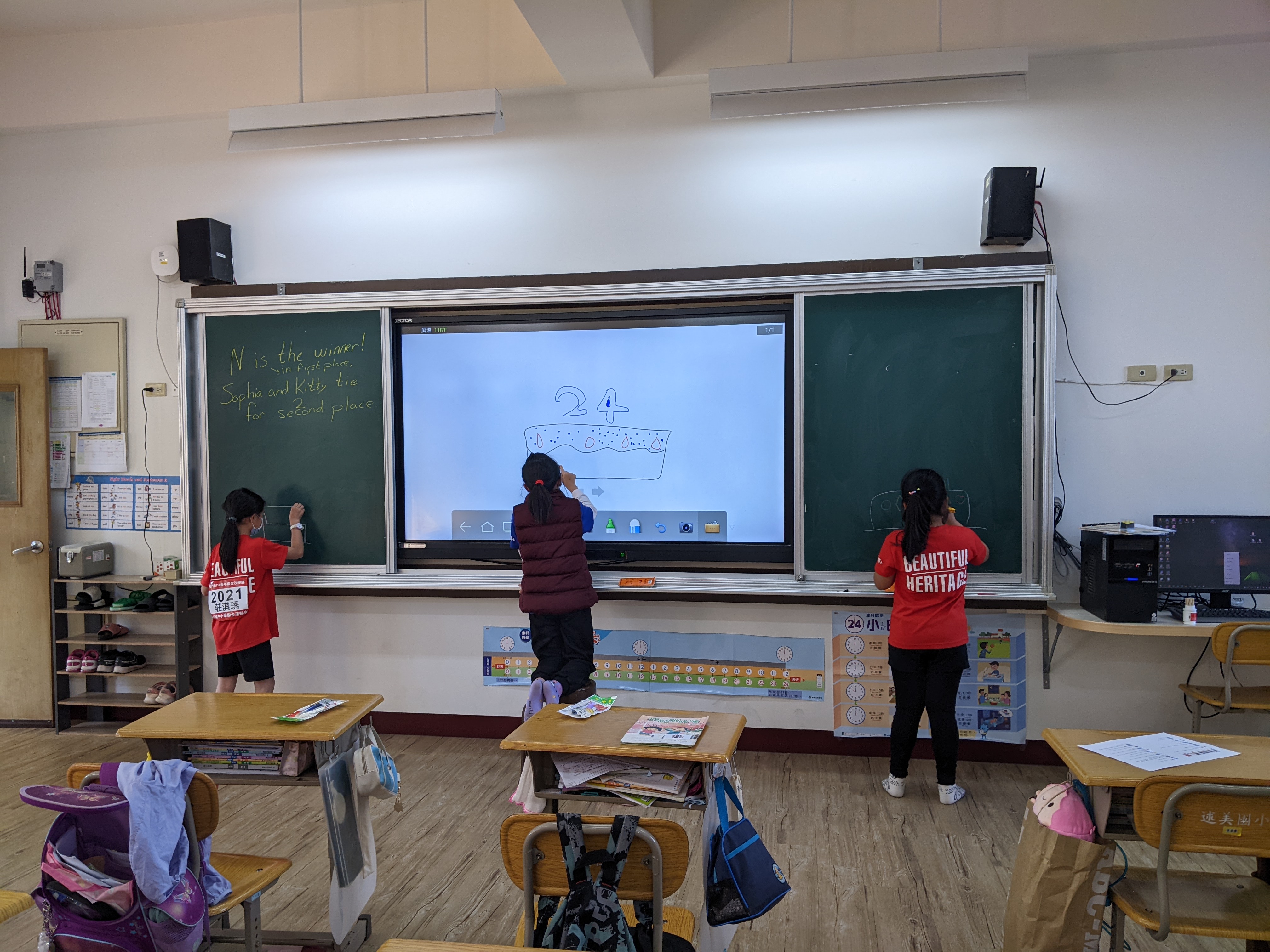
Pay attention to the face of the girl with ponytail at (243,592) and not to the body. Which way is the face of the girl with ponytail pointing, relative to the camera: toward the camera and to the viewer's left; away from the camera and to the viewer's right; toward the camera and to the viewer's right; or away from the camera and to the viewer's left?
away from the camera and to the viewer's right

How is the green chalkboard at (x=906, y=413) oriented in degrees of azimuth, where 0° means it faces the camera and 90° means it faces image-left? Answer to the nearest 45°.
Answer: approximately 0°

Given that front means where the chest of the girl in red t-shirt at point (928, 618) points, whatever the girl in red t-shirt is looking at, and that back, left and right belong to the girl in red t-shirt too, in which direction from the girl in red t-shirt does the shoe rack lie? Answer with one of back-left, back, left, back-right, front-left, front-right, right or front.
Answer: left

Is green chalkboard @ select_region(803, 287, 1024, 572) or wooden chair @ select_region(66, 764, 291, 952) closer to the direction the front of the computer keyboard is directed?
the wooden chair

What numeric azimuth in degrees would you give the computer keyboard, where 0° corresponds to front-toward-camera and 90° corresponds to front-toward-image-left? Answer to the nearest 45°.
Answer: approximately 0°

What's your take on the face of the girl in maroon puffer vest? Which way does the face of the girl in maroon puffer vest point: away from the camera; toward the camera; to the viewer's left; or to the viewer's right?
away from the camera

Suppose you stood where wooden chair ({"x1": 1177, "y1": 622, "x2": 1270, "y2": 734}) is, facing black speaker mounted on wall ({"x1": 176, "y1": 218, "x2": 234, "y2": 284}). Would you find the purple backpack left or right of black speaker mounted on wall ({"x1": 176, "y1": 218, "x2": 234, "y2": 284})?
left

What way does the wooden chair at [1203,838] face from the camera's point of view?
away from the camera

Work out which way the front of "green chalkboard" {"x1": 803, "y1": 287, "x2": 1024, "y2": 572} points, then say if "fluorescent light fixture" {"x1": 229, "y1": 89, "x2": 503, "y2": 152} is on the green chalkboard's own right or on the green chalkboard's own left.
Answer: on the green chalkboard's own right

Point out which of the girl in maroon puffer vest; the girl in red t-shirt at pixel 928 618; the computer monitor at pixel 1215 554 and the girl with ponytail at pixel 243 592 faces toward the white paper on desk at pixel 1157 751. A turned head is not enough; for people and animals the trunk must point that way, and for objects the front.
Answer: the computer monitor

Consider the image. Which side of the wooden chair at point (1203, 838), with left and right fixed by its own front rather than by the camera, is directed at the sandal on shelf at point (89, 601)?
left

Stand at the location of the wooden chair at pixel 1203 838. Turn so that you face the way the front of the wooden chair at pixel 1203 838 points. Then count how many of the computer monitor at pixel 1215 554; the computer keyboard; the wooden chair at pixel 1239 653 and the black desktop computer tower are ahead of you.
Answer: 4

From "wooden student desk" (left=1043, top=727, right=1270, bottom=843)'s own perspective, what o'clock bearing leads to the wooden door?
The wooden door is roughly at 3 o'clock from the wooden student desk.
